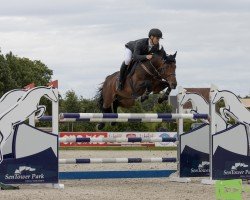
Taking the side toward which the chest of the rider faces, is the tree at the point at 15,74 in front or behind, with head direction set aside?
behind

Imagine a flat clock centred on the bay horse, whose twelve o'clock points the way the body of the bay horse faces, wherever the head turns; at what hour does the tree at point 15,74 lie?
The tree is roughly at 7 o'clock from the bay horse.

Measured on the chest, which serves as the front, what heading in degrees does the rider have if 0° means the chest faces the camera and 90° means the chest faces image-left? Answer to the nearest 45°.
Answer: approximately 315°
